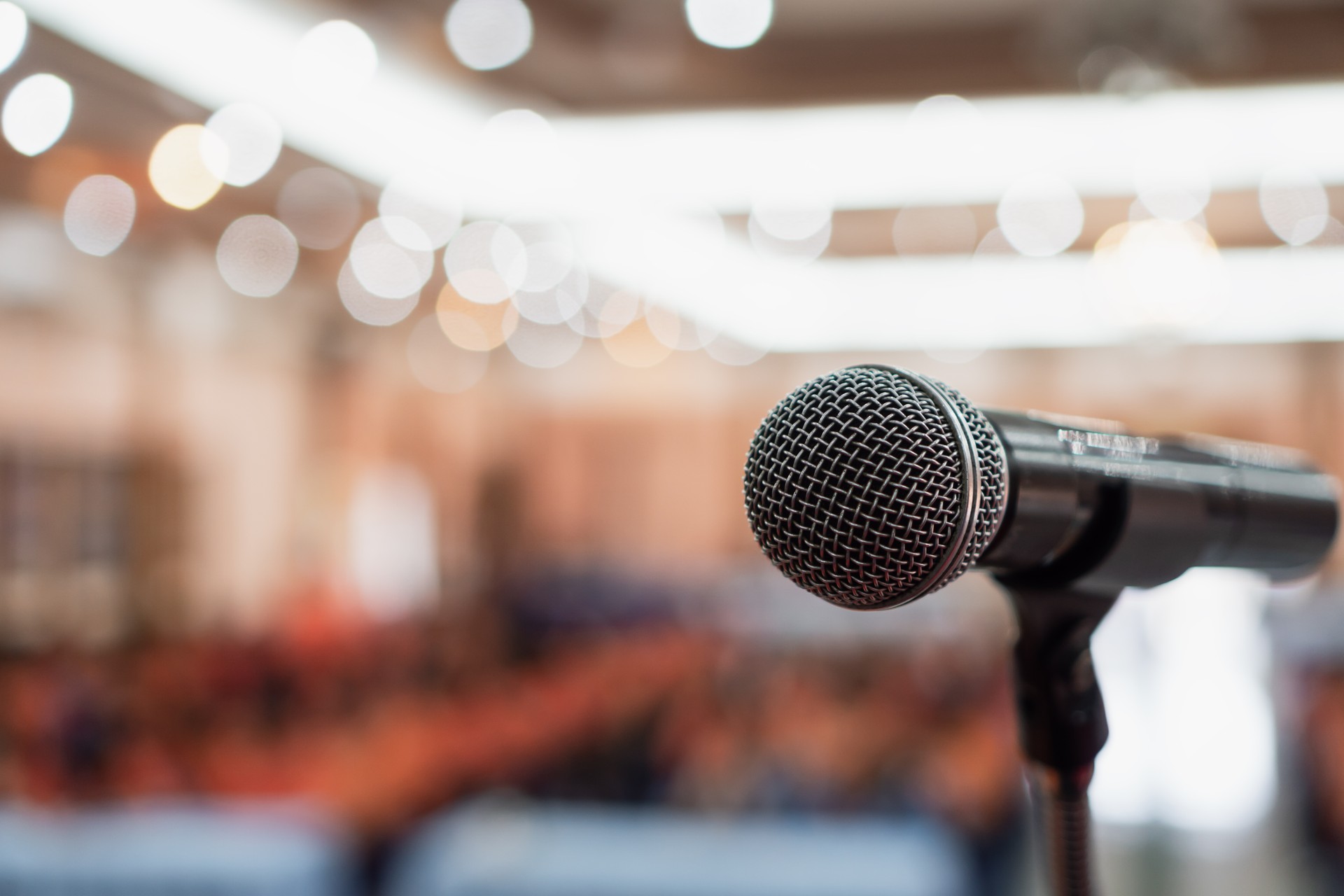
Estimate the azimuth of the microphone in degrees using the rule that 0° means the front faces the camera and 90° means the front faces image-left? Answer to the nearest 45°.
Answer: approximately 45°

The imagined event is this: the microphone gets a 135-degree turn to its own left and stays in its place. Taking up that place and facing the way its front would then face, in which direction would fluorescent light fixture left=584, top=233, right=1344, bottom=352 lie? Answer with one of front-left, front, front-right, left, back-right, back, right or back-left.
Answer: left

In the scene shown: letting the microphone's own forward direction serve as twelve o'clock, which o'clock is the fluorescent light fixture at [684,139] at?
The fluorescent light fixture is roughly at 4 o'clock from the microphone.

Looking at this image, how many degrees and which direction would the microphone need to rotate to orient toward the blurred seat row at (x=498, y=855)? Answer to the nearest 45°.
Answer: approximately 90° to its right
